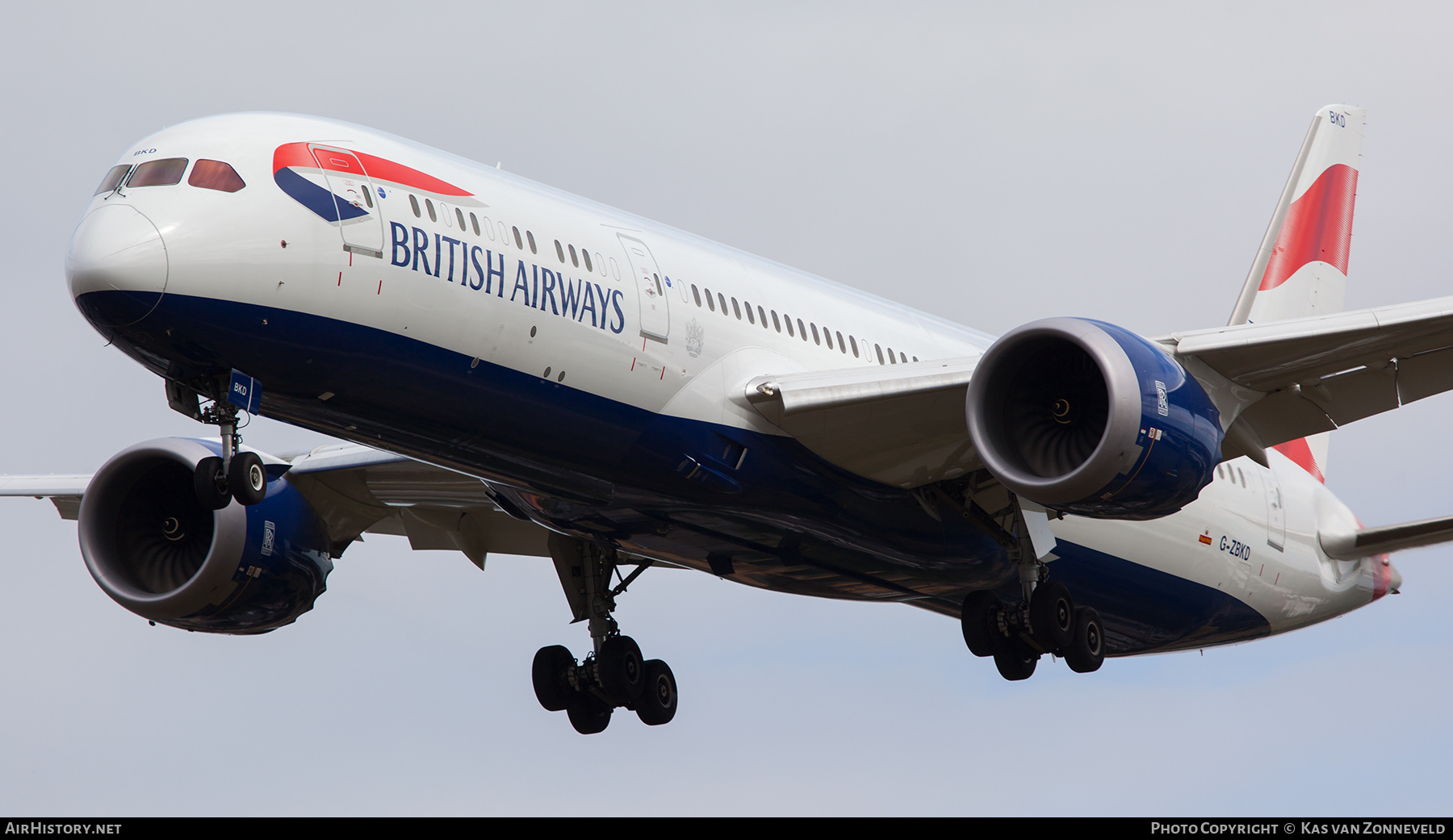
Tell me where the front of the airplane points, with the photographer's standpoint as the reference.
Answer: facing the viewer and to the left of the viewer
